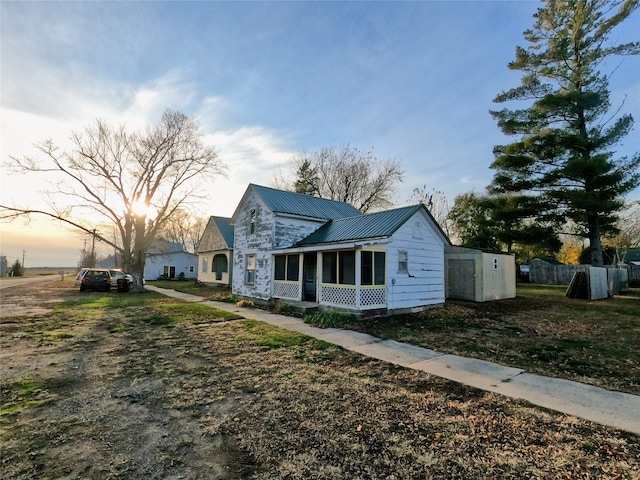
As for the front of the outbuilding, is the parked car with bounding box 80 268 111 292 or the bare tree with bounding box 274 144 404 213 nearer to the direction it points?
the parked car

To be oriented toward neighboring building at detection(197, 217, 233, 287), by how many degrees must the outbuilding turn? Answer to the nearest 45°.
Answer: approximately 45° to its right

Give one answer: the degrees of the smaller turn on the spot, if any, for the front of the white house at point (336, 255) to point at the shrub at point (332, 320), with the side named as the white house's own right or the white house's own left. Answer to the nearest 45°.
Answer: approximately 45° to the white house's own left

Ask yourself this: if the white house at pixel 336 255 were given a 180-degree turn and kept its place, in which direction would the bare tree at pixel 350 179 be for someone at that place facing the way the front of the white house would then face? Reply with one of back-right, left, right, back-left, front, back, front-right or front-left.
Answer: front-left

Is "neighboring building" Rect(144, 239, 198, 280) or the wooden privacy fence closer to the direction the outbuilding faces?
the neighboring building

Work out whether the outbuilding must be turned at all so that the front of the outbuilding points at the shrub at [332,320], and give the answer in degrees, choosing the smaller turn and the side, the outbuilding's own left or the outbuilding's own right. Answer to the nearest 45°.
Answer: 0° — it already faces it

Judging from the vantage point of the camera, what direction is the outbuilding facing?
facing the viewer and to the left of the viewer

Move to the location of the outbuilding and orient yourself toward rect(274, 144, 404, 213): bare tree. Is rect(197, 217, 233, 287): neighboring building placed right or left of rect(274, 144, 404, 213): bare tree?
left

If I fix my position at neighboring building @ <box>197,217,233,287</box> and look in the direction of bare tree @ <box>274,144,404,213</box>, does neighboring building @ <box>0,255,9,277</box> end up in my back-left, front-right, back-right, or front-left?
back-left

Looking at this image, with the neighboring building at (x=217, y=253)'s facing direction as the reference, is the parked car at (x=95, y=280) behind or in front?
in front

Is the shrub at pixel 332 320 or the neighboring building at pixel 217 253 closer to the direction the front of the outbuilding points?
the shrub

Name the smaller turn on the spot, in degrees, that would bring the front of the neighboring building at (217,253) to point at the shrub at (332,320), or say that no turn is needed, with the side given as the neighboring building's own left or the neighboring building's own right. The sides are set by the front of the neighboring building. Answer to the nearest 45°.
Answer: approximately 45° to the neighboring building's own left

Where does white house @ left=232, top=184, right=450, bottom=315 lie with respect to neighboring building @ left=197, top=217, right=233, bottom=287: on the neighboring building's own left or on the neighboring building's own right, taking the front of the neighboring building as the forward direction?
on the neighboring building's own left
